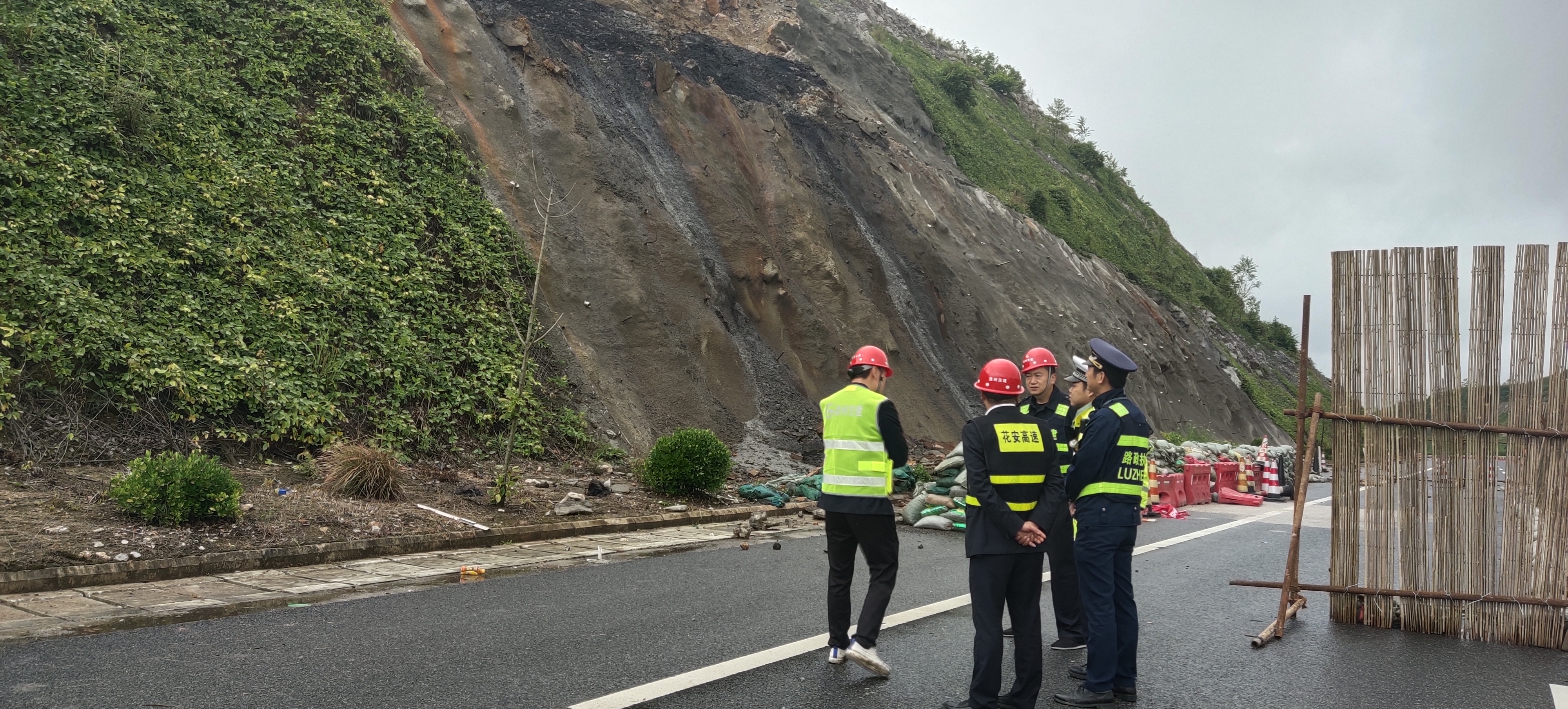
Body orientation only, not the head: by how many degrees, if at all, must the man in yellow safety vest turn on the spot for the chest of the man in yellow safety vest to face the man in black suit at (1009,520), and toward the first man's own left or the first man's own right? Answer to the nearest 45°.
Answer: approximately 90° to the first man's own right

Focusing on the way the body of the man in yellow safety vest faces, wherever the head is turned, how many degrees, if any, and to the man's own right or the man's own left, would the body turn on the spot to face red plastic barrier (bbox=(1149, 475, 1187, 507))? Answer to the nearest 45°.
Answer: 0° — they already face it

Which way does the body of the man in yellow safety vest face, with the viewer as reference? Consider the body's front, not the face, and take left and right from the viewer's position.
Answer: facing away from the viewer and to the right of the viewer

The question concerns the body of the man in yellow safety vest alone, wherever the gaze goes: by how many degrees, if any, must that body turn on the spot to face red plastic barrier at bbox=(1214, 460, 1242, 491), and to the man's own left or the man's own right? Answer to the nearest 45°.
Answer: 0° — they already face it

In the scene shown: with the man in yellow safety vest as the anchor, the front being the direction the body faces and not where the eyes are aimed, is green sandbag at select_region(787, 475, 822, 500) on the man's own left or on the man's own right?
on the man's own left

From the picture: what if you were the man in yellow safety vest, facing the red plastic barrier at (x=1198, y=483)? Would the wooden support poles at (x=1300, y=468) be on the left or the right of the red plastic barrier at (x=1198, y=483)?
right

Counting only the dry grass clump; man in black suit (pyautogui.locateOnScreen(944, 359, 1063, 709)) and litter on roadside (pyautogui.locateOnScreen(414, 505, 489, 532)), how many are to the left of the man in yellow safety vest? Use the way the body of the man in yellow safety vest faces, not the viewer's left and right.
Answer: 2

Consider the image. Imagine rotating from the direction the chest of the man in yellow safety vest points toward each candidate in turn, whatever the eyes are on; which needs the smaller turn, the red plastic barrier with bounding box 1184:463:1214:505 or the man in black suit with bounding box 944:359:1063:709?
the red plastic barrier

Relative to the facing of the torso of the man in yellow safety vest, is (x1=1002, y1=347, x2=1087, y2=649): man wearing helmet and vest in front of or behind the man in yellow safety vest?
in front

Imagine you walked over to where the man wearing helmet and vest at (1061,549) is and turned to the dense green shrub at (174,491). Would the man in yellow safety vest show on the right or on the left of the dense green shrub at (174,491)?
left

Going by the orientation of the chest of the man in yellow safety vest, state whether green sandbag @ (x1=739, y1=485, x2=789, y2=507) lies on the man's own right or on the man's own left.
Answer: on the man's own left
